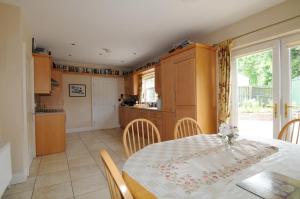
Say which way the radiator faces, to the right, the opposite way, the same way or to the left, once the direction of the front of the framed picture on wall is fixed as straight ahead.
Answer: to the left

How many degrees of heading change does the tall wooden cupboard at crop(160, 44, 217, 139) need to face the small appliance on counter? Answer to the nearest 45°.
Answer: approximately 90° to its right

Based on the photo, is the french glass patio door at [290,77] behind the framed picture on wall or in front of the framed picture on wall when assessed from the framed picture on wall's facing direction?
in front

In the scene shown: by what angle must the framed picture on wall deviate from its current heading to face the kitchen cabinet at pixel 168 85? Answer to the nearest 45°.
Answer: approximately 45° to its left

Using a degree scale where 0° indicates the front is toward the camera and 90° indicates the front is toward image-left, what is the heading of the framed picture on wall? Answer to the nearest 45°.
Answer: approximately 0°

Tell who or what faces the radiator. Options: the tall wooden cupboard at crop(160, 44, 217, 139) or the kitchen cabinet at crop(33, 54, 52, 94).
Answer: the tall wooden cupboard

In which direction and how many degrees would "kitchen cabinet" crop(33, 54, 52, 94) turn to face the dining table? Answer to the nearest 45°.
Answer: approximately 90° to its right

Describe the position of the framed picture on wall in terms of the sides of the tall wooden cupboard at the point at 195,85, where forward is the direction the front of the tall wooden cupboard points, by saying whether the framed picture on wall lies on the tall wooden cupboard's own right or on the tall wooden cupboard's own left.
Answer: on the tall wooden cupboard's own right

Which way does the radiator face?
to the viewer's right

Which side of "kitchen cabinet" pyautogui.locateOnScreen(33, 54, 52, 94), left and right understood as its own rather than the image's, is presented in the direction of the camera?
right

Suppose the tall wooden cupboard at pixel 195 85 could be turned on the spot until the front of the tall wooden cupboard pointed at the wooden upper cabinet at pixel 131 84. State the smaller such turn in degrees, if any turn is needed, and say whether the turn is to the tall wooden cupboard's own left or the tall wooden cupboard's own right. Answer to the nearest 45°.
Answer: approximately 90° to the tall wooden cupboard's own right

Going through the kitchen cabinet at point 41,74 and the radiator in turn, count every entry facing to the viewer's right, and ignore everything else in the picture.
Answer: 2

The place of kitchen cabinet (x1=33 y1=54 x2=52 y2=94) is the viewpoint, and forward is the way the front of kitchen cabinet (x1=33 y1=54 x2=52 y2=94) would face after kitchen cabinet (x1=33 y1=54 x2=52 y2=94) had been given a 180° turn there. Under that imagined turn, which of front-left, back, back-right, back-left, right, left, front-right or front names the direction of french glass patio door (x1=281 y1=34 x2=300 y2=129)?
back-left
